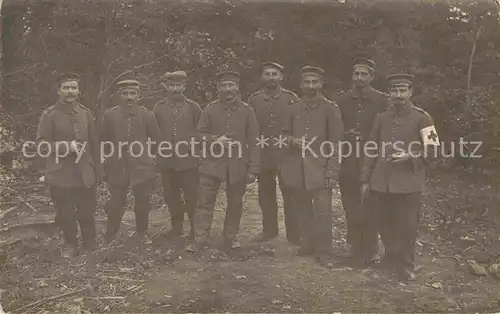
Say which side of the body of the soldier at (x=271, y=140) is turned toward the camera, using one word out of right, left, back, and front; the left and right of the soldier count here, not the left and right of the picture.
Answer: front

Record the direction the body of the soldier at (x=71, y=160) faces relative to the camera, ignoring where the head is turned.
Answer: toward the camera

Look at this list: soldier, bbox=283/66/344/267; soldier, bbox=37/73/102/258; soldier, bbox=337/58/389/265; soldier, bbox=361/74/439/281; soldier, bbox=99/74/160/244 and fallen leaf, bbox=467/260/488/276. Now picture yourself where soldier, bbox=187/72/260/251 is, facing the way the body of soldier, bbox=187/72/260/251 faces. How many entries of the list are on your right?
2

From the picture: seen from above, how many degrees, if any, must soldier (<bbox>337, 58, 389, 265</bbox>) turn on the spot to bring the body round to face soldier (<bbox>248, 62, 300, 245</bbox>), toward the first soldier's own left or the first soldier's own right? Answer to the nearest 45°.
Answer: approximately 90° to the first soldier's own right

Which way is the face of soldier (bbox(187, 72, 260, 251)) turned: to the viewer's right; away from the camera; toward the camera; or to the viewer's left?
toward the camera

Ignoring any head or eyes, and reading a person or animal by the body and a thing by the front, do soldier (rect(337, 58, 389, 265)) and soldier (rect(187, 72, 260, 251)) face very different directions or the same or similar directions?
same or similar directions

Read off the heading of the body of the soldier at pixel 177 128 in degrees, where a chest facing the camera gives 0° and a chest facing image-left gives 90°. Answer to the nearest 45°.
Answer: approximately 0°

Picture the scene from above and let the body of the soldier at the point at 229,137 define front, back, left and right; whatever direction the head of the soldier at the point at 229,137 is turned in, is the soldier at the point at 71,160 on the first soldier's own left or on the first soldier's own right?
on the first soldier's own right

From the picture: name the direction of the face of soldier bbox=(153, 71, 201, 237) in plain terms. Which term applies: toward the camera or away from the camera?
toward the camera

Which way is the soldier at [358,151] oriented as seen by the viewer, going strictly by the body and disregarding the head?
toward the camera

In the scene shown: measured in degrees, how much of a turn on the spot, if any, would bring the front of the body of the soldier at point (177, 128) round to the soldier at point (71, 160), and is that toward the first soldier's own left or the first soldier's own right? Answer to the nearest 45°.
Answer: approximately 90° to the first soldier's own right
